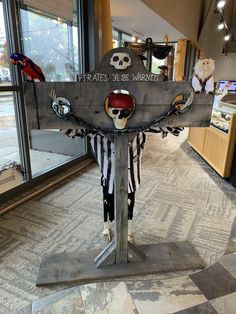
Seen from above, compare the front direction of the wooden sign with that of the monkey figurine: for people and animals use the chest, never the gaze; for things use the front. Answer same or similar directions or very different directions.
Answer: same or similar directions

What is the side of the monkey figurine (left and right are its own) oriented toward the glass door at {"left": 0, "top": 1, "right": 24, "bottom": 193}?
right

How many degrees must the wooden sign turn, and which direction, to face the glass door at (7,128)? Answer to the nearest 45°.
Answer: approximately 135° to its right

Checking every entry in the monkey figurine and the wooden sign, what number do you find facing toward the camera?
2

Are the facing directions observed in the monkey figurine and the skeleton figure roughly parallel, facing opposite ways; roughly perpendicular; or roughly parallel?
roughly parallel

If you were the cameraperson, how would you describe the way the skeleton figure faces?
facing the viewer

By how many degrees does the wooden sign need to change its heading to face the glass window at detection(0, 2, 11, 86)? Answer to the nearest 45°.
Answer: approximately 135° to its right

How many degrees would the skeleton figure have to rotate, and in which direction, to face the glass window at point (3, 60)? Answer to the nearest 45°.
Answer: approximately 135° to its right

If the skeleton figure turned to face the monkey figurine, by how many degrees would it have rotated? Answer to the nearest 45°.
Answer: approximately 90° to its left

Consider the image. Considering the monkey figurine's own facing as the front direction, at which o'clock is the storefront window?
The storefront window is roughly at 4 o'clock from the monkey figurine.

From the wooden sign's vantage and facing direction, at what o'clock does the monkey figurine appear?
The monkey figurine is roughly at 9 o'clock from the wooden sign.

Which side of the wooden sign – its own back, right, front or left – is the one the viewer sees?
front

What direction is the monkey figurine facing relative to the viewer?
toward the camera

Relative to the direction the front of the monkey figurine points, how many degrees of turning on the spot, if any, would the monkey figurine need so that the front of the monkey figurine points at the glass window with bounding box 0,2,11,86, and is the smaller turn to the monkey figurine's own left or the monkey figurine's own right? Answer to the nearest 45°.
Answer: approximately 90° to the monkey figurine's own right

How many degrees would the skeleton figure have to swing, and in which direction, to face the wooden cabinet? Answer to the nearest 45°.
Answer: approximately 135° to its left

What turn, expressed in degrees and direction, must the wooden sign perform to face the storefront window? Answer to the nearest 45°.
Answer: approximately 135° to its right

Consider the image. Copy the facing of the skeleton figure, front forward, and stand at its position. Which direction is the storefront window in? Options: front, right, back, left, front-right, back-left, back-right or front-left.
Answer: back-right
